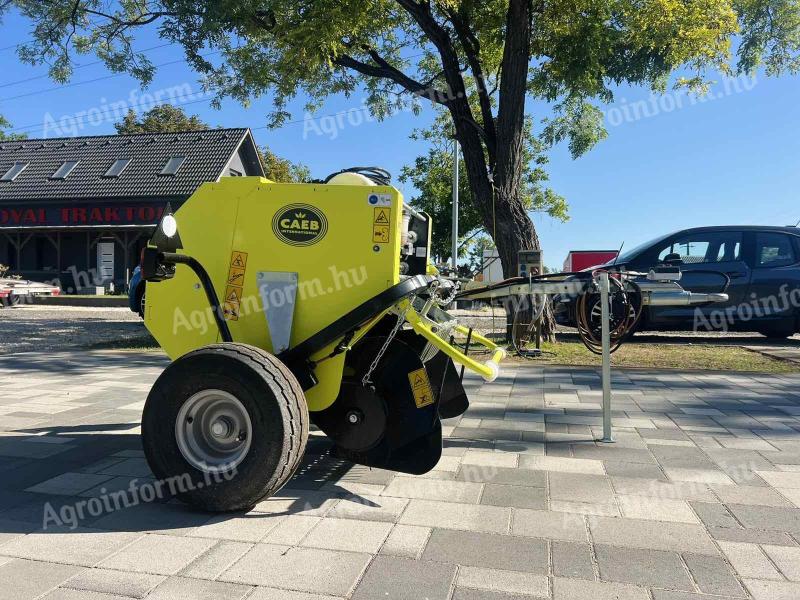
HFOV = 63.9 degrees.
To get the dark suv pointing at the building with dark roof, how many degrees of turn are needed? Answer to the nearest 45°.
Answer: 0° — it already faces it

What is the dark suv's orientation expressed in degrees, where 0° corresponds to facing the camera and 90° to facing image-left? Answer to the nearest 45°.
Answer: approximately 90°

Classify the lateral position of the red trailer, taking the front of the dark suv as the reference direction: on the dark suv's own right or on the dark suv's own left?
on the dark suv's own right

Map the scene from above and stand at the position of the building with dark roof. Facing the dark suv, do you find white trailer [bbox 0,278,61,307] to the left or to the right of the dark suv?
right

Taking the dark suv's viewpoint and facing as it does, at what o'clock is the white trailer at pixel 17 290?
The white trailer is roughly at 12 o'clock from the dark suv.
